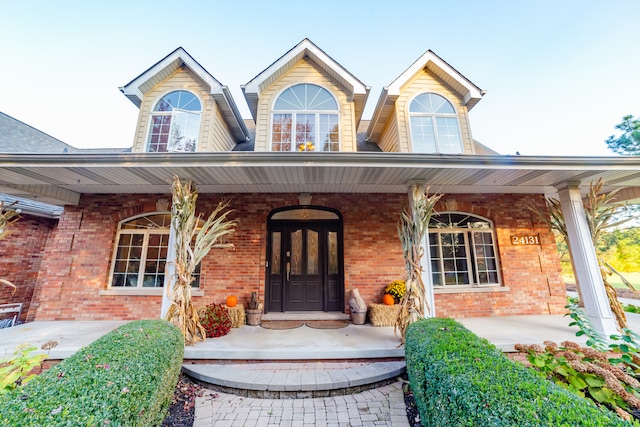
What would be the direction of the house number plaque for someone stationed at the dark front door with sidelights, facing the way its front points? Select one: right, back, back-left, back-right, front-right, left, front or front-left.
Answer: left

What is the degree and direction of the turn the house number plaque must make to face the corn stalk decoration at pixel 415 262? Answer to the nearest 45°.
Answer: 0° — it already faces it

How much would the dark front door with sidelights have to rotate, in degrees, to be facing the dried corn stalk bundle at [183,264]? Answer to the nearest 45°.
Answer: approximately 45° to its right

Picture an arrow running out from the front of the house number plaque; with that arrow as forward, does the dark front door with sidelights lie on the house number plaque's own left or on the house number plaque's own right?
on the house number plaque's own right

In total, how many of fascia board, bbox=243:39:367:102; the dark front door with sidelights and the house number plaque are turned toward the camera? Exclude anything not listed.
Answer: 3

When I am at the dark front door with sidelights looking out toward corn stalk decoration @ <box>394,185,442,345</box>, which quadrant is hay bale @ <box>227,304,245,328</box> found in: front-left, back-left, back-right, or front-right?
back-right

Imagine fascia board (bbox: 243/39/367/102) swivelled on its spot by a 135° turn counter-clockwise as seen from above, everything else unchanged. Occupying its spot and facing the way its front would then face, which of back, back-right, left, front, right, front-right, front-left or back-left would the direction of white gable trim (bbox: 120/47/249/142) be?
back-left

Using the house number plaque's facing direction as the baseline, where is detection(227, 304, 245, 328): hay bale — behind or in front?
in front

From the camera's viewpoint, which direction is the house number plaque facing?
toward the camera

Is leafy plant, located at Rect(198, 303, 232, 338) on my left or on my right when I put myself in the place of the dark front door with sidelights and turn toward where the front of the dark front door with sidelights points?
on my right

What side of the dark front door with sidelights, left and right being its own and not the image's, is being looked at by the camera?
front

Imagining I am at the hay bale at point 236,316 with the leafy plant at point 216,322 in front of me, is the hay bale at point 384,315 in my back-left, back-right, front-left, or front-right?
back-left
